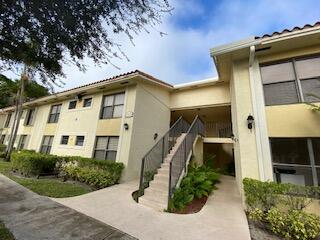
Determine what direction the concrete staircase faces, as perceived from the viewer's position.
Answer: facing the viewer and to the left of the viewer

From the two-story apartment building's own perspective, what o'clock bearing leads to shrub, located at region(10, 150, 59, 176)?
The shrub is roughly at 2 o'clock from the two-story apartment building.

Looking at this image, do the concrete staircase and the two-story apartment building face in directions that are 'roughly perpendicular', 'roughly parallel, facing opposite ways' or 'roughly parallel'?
roughly parallel

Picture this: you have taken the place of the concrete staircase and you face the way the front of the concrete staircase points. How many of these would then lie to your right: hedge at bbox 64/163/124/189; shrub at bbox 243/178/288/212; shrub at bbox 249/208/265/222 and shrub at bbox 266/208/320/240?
1

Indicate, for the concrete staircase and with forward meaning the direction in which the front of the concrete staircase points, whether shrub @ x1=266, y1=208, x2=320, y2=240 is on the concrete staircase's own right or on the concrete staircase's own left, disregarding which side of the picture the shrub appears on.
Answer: on the concrete staircase's own left

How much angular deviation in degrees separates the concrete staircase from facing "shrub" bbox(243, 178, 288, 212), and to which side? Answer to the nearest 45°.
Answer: approximately 135° to its left

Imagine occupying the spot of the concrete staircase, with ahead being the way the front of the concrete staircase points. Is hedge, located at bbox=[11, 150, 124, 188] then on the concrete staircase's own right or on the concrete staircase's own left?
on the concrete staircase's own right

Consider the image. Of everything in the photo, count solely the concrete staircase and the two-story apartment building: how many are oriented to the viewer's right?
0

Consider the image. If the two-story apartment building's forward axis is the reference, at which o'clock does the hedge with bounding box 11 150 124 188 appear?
The hedge is roughly at 2 o'clock from the two-story apartment building.

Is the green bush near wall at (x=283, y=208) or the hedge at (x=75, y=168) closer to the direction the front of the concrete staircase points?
the hedge

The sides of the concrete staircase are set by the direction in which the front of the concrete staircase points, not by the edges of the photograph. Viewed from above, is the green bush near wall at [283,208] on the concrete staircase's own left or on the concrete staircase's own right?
on the concrete staircase's own left
